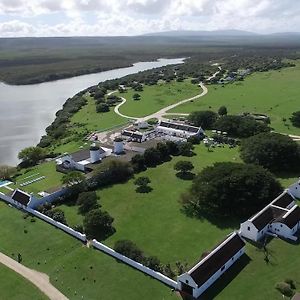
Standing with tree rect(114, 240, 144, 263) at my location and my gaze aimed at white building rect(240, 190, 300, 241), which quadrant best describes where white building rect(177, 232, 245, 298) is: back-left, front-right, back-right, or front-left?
front-right

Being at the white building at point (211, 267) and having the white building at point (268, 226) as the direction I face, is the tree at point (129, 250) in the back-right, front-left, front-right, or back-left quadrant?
back-left

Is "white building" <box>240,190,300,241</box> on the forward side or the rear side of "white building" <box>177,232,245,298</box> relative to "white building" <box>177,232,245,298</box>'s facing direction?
on the rear side

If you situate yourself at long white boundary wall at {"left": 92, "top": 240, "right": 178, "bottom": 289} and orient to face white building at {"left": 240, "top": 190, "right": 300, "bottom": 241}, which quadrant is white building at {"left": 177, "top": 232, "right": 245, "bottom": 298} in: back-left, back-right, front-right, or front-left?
front-right
